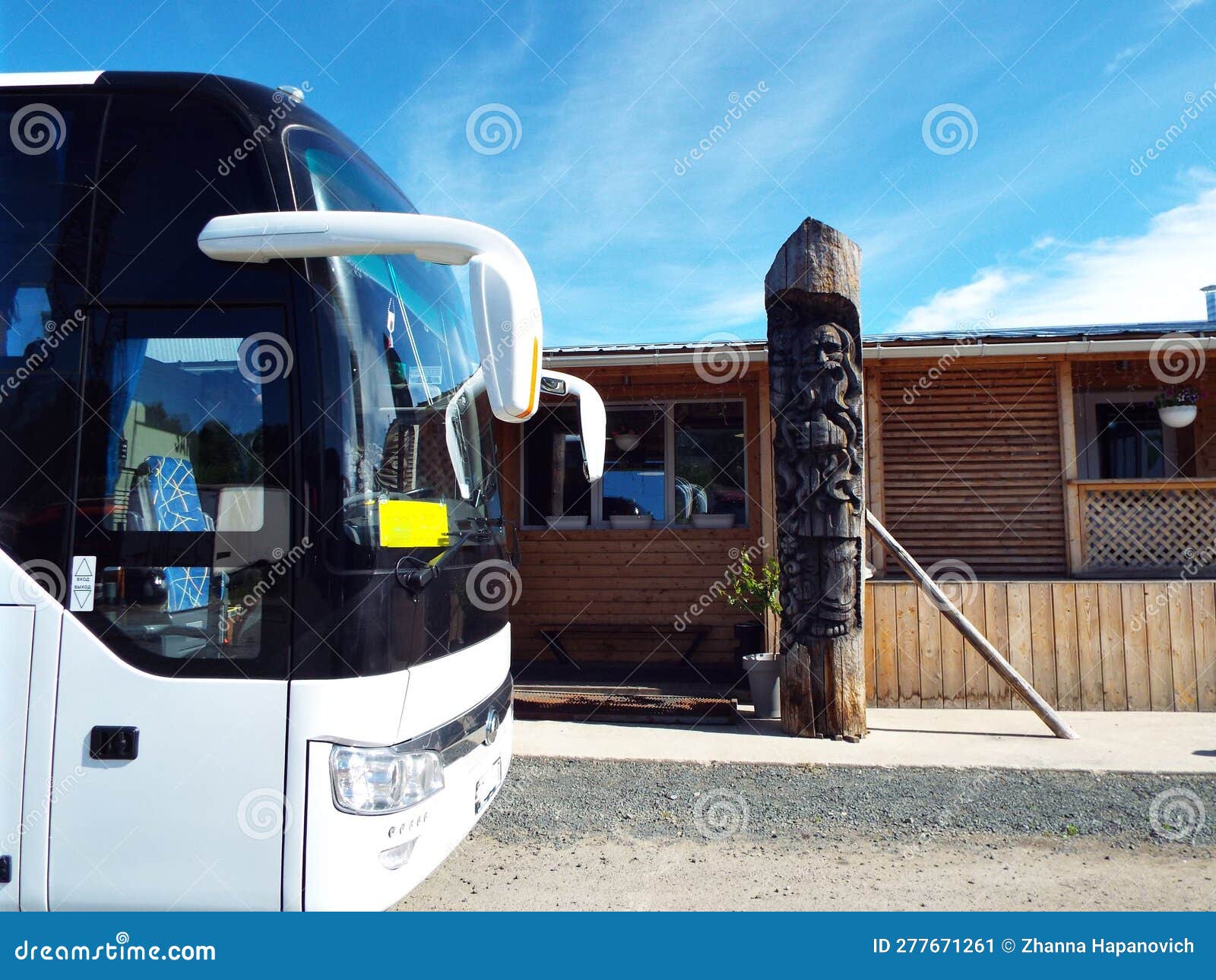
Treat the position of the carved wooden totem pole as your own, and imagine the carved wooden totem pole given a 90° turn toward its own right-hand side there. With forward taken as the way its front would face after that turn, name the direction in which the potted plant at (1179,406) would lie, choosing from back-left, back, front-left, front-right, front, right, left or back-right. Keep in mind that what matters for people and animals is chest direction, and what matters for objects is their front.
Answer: back-right

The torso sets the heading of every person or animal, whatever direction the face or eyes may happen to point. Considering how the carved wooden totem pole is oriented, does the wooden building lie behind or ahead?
behind

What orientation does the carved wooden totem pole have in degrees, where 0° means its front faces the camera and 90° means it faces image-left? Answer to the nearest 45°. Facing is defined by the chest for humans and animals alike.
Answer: approximately 0°

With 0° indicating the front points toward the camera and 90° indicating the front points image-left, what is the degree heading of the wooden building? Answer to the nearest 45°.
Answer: approximately 0°

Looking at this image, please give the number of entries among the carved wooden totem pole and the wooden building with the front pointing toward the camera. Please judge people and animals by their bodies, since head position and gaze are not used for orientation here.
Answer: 2

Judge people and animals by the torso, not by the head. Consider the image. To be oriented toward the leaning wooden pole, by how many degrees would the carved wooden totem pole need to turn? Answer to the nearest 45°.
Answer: approximately 135° to its left

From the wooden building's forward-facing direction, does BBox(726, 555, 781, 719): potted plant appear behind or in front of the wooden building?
in front

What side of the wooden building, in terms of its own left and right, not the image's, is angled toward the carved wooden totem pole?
front

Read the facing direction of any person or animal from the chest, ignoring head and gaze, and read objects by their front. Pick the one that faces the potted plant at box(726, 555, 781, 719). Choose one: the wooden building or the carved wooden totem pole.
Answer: the wooden building
